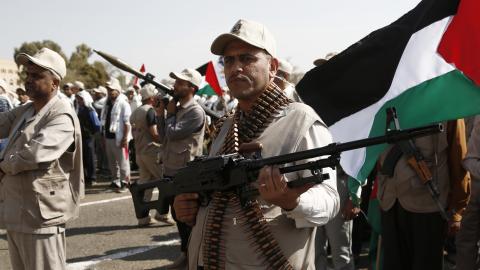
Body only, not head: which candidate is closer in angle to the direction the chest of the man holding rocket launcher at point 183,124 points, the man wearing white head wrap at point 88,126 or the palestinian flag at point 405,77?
the man wearing white head wrap

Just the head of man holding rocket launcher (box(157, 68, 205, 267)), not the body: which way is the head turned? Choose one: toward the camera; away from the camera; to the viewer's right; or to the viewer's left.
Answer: to the viewer's left

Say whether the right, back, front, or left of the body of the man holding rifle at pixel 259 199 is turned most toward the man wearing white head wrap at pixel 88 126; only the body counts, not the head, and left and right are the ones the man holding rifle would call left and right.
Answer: right

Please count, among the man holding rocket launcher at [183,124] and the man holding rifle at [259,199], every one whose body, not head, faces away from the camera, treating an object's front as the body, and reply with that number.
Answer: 0

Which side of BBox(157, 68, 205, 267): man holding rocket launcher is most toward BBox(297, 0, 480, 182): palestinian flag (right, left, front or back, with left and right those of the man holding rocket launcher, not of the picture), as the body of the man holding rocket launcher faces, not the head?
left

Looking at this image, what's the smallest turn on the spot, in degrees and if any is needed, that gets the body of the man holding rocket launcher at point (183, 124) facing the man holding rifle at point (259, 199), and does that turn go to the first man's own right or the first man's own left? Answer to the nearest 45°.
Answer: approximately 90° to the first man's own left

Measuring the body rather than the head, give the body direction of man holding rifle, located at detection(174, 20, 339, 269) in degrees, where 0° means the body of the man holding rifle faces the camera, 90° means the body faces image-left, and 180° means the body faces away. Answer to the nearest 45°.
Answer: approximately 45°

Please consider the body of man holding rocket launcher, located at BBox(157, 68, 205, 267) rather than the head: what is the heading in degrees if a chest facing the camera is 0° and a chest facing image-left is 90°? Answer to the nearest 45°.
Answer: approximately 90°

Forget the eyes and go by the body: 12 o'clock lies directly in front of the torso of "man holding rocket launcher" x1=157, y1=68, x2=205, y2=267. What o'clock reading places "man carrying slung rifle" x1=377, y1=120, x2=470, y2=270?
"man carrying slung rifle" x1=377, y1=120, x2=470, y2=270 is roughly at 8 o'clock from "man holding rocket launcher" x1=157, y1=68, x2=205, y2=267.
